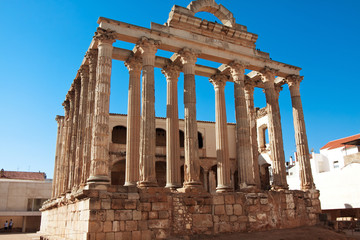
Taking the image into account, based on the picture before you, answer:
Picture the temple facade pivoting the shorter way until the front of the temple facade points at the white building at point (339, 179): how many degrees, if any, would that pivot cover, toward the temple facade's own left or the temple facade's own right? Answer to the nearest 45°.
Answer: approximately 90° to the temple facade's own left

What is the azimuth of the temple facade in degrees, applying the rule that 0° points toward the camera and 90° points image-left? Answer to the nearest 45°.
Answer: approximately 315°
